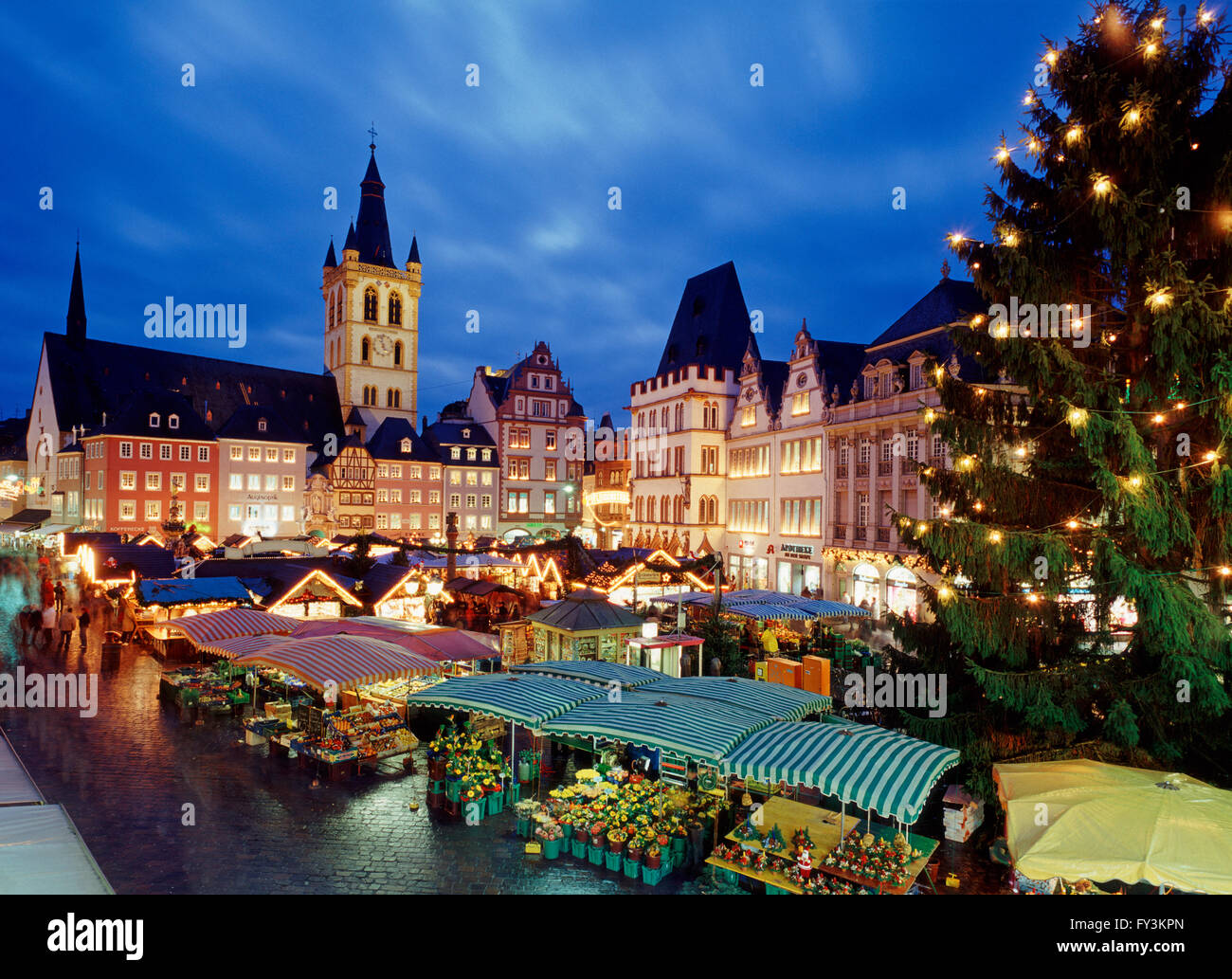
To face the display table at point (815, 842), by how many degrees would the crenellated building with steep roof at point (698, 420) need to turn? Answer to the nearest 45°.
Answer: approximately 45° to its left

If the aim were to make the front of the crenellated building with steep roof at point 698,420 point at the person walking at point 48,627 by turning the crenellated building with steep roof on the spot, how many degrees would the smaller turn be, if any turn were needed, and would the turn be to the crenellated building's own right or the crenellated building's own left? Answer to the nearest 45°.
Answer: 0° — it already faces them

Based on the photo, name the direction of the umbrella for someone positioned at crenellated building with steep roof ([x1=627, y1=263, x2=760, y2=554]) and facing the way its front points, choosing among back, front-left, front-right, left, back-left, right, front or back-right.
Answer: front-left

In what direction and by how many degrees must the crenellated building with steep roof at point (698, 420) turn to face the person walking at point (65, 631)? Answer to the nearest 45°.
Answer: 0° — it already faces them

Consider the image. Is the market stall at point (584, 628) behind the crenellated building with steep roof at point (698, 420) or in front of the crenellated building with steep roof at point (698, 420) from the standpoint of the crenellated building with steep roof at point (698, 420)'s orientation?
in front

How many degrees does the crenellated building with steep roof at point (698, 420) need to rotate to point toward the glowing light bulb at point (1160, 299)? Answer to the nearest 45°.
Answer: approximately 45° to its left

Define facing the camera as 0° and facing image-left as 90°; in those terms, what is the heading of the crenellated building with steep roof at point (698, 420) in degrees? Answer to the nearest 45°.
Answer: approximately 45°
